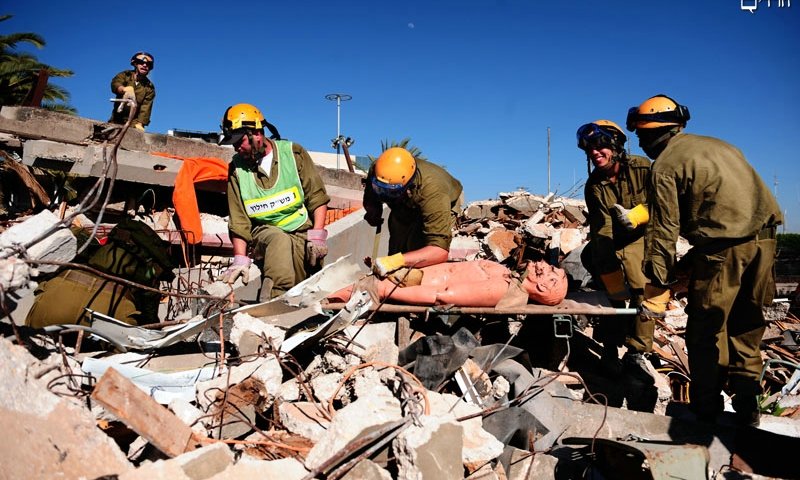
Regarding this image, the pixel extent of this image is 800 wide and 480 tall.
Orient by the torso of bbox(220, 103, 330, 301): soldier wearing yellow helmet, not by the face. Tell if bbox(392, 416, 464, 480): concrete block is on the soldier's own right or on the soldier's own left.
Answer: on the soldier's own left

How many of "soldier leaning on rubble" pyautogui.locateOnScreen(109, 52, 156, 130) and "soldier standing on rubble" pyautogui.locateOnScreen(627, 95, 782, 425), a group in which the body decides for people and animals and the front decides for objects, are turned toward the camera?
1

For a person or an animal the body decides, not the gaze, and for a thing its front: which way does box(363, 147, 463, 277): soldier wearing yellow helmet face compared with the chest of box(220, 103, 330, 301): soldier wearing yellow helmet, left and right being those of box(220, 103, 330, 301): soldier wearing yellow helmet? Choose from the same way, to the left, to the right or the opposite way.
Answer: the same way

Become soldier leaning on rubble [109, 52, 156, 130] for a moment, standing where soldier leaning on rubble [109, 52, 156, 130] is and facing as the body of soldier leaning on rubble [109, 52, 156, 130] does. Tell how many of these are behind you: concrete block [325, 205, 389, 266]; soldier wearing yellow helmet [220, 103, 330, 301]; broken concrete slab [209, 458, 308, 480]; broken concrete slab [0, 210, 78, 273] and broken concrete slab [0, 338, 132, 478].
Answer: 0

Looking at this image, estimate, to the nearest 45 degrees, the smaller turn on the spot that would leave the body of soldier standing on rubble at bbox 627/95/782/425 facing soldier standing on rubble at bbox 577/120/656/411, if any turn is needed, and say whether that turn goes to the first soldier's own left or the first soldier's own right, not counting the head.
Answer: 0° — they already face them

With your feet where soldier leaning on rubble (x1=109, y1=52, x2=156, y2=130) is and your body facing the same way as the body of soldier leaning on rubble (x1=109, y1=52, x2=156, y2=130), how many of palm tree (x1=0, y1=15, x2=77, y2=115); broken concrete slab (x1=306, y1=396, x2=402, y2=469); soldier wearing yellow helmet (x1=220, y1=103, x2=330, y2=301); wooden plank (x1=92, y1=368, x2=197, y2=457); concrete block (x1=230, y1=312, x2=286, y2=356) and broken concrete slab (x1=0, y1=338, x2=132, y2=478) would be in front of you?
5

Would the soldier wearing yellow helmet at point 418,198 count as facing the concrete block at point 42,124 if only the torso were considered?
no

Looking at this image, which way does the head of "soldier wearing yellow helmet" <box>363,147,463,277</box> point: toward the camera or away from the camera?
toward the camera

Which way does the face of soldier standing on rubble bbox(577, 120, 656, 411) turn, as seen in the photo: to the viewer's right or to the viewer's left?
to the viewer's left

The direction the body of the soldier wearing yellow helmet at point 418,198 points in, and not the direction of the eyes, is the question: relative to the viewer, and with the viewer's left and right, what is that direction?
facing the viewer and to the left of the viewer

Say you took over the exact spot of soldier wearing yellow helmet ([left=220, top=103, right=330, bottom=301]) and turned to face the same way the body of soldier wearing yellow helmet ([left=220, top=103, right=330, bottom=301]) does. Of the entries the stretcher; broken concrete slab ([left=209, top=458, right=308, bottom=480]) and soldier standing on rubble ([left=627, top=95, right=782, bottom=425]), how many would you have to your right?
0

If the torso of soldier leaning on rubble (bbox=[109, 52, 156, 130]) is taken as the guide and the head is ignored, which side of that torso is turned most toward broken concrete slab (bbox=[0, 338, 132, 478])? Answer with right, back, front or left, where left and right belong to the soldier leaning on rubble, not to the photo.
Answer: front

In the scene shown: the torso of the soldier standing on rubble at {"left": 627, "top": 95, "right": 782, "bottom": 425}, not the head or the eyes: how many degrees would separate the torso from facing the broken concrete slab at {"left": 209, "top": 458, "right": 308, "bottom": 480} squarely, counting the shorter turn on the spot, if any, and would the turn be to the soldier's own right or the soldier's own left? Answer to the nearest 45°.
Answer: approximately 90° to the soldier's own left

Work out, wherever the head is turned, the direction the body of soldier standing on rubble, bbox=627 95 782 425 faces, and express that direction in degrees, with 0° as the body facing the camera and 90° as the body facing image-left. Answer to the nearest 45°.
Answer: approximately 135°

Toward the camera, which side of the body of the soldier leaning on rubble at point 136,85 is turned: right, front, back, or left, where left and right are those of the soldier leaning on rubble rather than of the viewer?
front

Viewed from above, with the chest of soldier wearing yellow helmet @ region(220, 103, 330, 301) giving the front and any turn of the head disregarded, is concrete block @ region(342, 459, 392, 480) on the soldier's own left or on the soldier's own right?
on the soldier's own left

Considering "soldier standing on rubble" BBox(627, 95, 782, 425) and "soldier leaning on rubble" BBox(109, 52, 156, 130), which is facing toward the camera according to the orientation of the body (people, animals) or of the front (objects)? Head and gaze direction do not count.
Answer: "soldier leaning on rubble" BBox(109, 52, 156, 130)

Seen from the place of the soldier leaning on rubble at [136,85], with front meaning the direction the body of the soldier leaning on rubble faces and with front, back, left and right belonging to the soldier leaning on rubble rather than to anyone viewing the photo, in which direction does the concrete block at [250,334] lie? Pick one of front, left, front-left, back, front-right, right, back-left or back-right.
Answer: front
